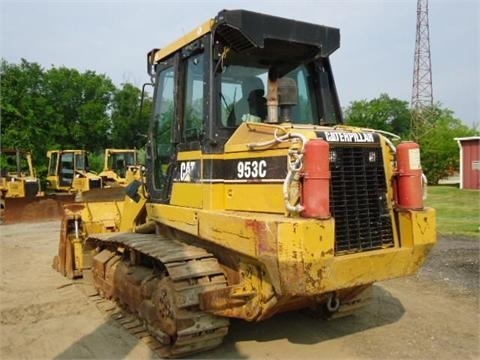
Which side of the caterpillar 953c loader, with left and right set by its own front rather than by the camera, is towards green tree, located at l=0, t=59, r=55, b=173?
front

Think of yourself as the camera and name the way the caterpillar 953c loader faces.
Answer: facing away from the viewer and to the left of the viewer

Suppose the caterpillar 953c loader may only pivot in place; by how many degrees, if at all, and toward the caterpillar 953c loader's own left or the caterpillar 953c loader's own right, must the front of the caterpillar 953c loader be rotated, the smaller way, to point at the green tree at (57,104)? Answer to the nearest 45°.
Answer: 0° — it already faces it

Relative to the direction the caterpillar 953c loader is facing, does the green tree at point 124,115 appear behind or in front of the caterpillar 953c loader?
in front
